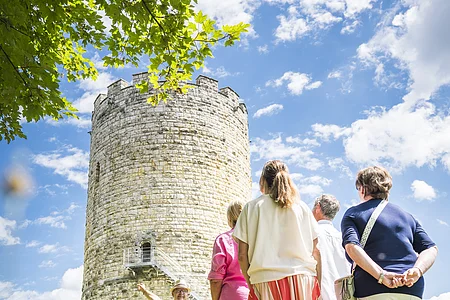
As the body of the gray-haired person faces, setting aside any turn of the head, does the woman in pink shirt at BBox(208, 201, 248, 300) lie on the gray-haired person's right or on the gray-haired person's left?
on the gray-haired person's left

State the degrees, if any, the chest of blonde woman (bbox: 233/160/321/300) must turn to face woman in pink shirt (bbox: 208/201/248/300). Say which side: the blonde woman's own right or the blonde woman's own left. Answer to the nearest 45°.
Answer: approximately 45° to the blonde woman's own left

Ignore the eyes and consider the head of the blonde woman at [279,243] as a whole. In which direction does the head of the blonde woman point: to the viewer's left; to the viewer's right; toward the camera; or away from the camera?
away from the camera

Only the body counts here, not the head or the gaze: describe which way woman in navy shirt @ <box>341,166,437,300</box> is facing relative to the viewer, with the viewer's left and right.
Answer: facing away from the viewer and to the left of the viewer

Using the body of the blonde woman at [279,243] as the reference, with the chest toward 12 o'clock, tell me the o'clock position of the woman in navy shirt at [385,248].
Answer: The woman in navy shirt is roughly at 3 o'clock from the blonde woman.

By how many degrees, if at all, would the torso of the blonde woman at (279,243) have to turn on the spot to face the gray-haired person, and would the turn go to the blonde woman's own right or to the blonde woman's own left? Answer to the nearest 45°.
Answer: approximately 45° to the blonde woman's own right

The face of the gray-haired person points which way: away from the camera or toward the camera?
away from the camera

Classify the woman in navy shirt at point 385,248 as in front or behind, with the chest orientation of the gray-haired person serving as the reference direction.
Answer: behind

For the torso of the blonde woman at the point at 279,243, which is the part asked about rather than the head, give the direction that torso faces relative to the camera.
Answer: away from the camera

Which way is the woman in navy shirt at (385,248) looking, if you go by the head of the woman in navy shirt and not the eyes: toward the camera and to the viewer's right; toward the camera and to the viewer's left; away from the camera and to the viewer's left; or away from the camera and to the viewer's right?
away from the camera and to the viewer's left

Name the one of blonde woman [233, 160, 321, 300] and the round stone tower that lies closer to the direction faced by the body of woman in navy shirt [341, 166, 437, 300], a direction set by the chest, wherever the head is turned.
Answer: the round stone tower

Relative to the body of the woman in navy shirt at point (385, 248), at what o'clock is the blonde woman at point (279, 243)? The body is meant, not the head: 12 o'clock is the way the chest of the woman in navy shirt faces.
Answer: The blonde woman is roughly at 10 o'clock from the woman in navy shirt.
